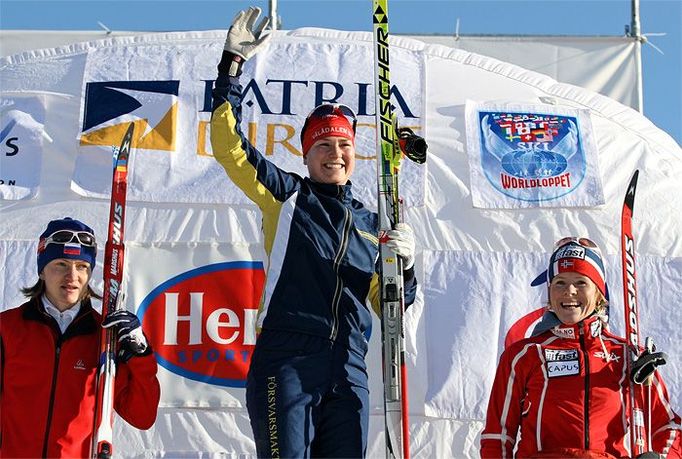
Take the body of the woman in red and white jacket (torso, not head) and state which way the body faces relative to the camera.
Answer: toward the camera

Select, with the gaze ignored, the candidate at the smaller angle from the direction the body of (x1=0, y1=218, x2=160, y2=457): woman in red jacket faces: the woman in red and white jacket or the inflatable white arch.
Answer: the woman in red and white jacket

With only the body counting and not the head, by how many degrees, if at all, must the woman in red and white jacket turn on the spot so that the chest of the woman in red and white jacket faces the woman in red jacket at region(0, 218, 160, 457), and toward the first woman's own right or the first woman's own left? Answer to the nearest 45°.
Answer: approximately 90° to the first woman's own right

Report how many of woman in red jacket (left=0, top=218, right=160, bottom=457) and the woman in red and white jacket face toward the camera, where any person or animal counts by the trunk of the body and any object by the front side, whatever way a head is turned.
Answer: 2

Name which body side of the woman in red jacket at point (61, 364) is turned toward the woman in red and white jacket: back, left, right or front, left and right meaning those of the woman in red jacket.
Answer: left

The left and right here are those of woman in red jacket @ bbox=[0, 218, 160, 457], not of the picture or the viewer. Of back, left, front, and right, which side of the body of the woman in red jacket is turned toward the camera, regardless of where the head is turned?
front

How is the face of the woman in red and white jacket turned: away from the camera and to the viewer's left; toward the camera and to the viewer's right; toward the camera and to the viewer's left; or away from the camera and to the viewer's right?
toward the camera and to the viewer's left

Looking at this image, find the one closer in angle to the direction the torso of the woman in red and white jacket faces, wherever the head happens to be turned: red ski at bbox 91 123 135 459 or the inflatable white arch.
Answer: the red ski
